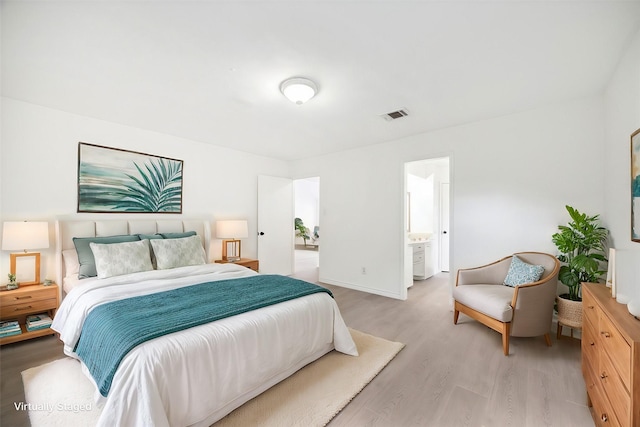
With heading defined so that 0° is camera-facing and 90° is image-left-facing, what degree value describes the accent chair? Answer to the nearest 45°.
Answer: approximately 45°

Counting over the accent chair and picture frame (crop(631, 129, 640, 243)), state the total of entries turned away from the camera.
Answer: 0

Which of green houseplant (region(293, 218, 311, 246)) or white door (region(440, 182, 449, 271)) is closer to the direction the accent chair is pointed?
the green houseplant

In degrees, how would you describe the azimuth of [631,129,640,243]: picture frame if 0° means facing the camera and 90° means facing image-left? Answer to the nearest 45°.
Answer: approximately 90°

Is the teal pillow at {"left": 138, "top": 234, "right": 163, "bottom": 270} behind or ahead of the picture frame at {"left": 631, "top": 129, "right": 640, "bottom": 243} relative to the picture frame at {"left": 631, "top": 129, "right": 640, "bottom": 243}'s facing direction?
ahead

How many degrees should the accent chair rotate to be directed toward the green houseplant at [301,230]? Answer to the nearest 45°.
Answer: approximately 90° to its right

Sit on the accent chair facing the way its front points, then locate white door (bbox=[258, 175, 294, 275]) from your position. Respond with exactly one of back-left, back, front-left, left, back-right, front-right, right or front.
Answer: front-right
